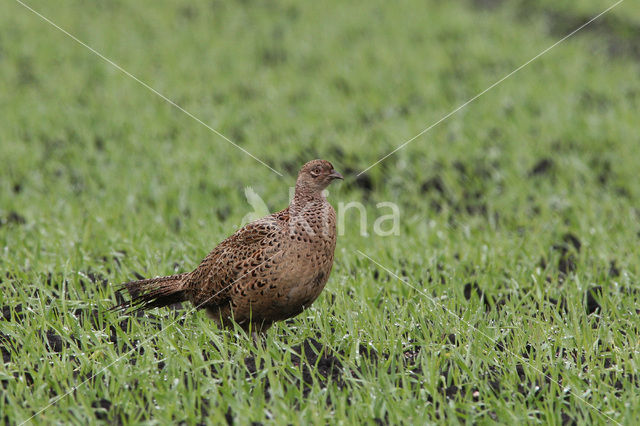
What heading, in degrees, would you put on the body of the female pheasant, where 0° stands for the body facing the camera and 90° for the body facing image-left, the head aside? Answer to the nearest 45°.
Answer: approximately 270°
